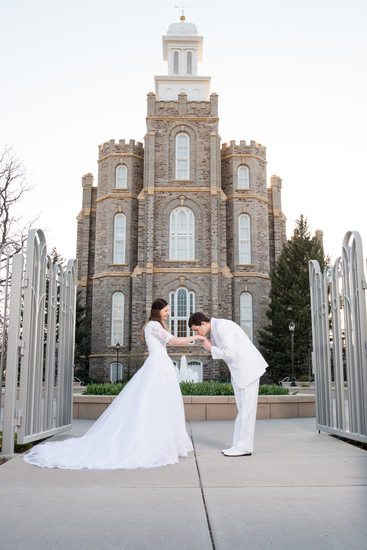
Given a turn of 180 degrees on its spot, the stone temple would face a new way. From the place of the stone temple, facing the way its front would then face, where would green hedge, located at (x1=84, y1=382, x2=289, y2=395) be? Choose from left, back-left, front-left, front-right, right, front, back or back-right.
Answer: back

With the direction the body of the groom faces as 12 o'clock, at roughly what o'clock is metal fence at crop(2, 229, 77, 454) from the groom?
The metal fence is roughly at 12 o'clock from the groom.

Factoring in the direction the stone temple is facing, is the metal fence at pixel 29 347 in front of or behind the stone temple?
in front

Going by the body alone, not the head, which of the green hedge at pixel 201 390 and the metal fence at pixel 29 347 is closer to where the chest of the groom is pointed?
the metal fence

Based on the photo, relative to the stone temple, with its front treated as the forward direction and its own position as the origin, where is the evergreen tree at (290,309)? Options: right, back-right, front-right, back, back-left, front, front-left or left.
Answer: left

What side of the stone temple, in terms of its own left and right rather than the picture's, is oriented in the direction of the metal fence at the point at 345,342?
front

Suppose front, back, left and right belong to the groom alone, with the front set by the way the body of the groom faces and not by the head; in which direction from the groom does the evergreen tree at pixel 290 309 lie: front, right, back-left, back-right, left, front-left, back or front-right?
right

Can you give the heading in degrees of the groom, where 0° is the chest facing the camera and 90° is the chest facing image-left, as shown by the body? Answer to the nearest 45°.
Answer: approximately 90°

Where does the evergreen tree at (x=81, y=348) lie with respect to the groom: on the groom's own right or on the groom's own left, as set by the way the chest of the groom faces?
on the groom's own right

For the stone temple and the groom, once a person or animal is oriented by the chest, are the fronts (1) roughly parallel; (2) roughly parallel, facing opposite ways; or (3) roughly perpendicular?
roughly perpendicular

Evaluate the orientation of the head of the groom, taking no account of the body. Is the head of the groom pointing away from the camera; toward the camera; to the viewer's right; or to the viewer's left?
to the viewer's left

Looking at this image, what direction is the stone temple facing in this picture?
toward the camera

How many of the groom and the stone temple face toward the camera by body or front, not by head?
1
